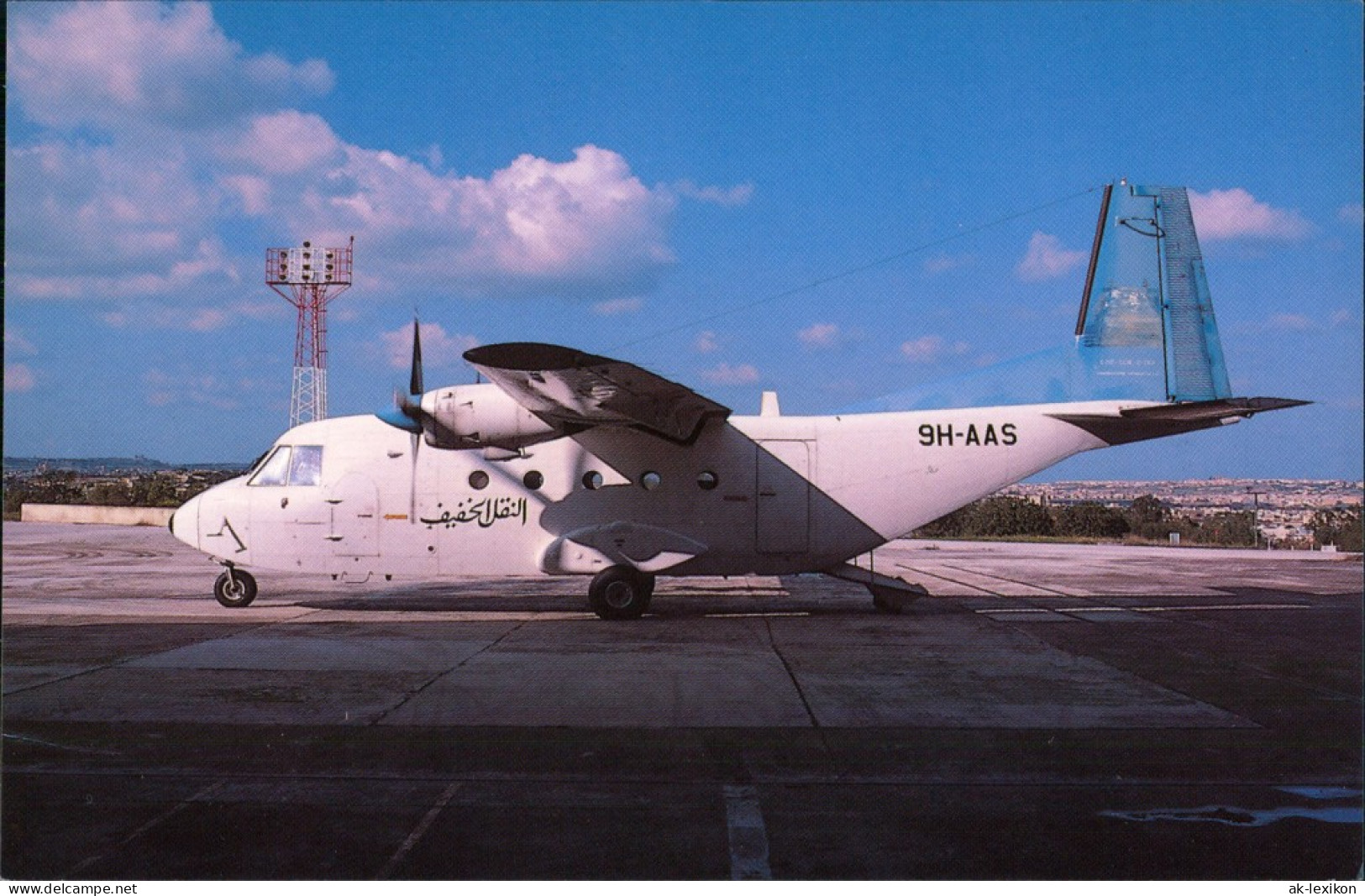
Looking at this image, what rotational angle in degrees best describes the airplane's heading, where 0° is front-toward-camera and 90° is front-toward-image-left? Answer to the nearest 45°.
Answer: approximately 90°
